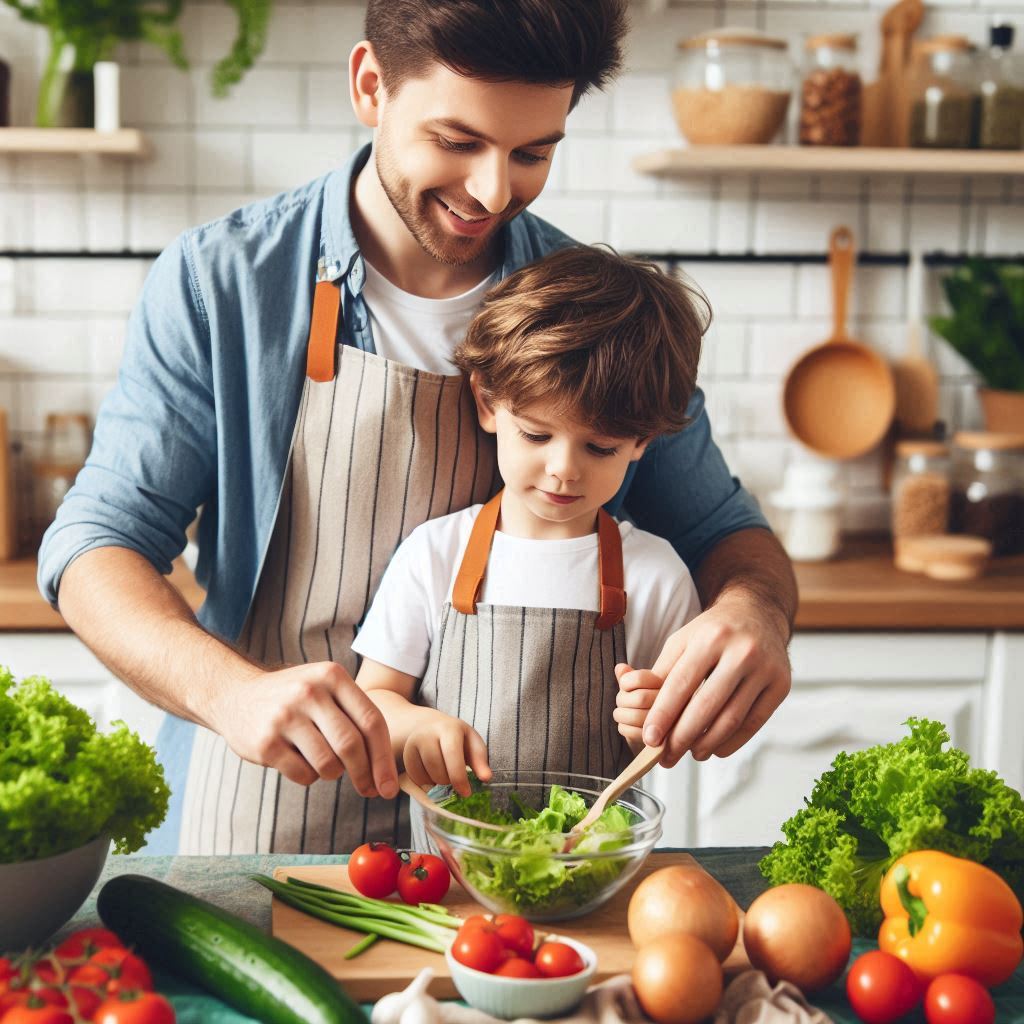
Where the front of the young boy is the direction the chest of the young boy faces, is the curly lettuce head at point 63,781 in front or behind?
in front

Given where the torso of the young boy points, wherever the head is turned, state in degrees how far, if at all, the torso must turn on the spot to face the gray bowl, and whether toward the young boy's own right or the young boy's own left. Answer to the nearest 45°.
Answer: approximately 45° to the young boy's own right

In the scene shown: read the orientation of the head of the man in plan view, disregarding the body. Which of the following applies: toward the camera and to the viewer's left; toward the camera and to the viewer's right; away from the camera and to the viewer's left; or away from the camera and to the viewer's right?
toward the camera and to the viewer's right

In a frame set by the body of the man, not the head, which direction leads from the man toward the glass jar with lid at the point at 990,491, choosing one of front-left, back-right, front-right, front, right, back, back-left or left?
left

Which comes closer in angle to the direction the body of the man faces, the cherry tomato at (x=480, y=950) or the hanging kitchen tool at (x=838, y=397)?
the cherry tomato

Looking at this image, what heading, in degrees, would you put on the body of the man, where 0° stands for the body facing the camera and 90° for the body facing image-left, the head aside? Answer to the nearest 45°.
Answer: approximately 315°

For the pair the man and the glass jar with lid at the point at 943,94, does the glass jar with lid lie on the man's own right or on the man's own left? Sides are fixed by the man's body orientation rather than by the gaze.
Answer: on the man's own left

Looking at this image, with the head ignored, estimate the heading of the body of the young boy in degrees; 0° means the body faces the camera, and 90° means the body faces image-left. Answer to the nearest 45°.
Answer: approximately 0°

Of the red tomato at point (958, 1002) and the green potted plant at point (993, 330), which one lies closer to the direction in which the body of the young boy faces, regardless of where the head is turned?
the red tomato
